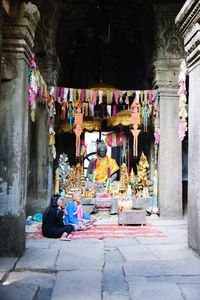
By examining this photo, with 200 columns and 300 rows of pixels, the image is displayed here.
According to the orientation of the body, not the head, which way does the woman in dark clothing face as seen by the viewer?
to the viewer's right

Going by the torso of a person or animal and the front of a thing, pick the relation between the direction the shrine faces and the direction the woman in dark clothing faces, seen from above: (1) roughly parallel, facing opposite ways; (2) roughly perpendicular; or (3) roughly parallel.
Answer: roughly perpendicular

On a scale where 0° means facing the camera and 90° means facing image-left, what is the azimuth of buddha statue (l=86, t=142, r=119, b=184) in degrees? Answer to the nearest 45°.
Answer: approximately 0°

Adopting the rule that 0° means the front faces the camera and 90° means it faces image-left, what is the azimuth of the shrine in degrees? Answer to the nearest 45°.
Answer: approximately 0°

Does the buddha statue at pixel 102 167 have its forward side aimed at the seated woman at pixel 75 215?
yes

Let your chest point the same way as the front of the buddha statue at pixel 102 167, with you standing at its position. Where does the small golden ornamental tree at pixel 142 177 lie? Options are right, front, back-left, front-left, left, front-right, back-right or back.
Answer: front-left

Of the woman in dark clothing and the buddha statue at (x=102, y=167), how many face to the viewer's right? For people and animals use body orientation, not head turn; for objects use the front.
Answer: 1

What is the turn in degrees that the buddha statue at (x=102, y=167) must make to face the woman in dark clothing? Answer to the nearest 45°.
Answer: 0° — it already faces them
